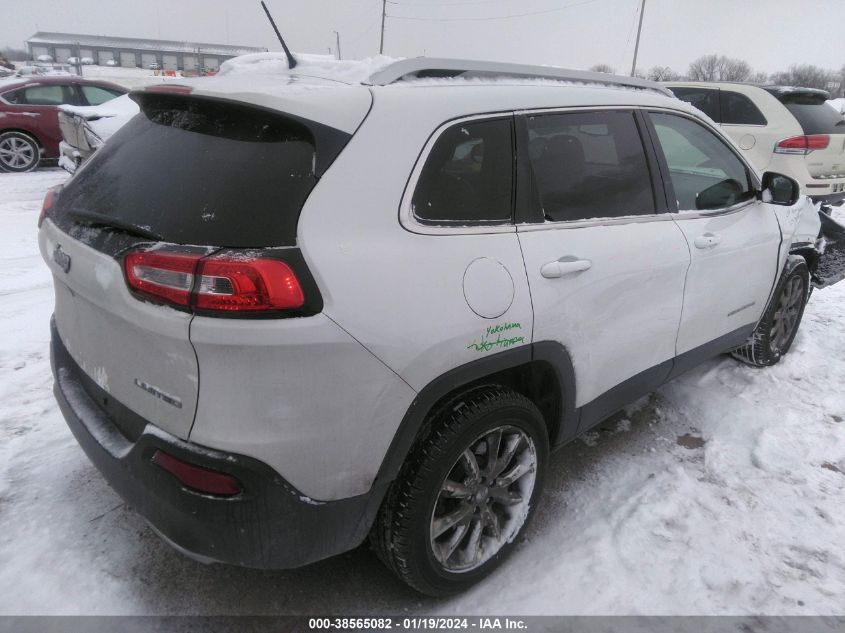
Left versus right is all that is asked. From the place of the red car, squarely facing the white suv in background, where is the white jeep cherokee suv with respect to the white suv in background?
right

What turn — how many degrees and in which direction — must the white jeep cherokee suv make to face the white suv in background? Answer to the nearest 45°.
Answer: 0° — it already faces it

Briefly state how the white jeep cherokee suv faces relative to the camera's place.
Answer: facing away from the viewer and to the right of the viewer

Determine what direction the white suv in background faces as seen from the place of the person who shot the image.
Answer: facing away from the viewer and to the left of the viewer

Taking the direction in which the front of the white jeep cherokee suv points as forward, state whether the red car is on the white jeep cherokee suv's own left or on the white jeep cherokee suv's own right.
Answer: on the white jeep cherokee suv's own left

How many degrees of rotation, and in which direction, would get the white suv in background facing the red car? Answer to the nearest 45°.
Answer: approximately 45° to its left

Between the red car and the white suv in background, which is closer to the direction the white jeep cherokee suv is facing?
the white suv in background

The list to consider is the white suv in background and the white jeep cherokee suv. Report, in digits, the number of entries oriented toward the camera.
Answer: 0

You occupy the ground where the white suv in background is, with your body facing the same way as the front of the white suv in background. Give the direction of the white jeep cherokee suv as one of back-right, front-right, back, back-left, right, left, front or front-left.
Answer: back-left
